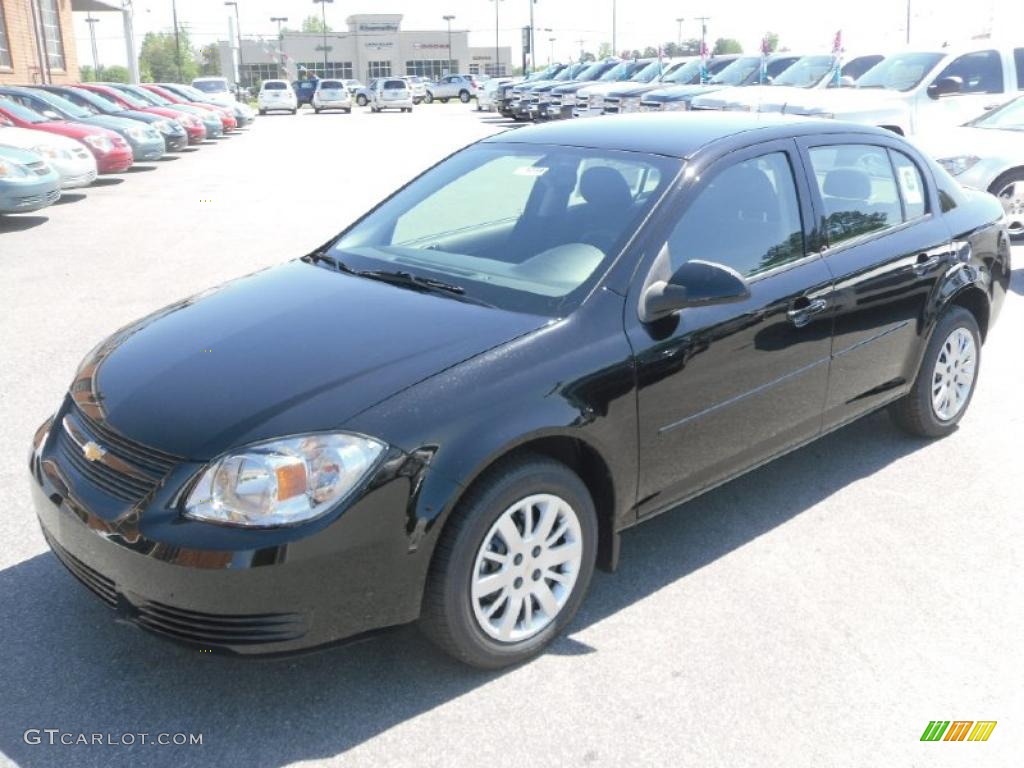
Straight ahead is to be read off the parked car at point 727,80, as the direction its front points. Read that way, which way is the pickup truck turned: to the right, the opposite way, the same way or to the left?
the same way

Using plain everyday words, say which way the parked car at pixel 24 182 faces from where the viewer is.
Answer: facing the viewer and to the right of the viewer

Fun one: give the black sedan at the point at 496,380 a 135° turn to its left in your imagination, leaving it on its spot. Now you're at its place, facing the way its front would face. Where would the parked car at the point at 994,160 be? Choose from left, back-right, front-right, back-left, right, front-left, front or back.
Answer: front-left

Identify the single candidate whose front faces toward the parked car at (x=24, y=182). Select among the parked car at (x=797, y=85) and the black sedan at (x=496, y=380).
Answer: the parked car at (x=797, y=85)

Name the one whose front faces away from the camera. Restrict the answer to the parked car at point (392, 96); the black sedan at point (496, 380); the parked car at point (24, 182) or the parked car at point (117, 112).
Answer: the parked car at point (392, 96)

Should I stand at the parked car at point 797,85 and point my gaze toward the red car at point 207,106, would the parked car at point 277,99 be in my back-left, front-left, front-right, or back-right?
front-right

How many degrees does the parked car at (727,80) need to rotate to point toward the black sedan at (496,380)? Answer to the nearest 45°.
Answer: approximately 45° to its left

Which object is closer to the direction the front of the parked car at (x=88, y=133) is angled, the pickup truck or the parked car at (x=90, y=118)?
the pickup truck

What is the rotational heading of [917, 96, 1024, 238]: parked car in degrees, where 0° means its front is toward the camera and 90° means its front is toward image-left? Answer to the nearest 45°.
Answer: approximately 45°

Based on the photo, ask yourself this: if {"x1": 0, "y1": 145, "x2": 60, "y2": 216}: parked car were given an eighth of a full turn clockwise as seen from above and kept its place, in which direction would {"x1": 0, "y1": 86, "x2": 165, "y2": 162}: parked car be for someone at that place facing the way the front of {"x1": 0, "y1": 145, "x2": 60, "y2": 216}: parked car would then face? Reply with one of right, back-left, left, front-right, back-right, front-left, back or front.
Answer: back

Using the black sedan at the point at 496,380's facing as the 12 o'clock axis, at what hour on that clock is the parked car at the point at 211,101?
The parked car is roughly at 4 o'clock from the black sedan.

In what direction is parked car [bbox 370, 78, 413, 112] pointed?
away from the camera

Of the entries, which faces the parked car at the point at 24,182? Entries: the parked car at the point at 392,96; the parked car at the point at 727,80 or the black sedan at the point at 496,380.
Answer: the parked car at the point at 727,80

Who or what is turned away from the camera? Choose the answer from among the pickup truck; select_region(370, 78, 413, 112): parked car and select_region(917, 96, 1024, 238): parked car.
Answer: select_region(370, 78, 413, 112): parked car

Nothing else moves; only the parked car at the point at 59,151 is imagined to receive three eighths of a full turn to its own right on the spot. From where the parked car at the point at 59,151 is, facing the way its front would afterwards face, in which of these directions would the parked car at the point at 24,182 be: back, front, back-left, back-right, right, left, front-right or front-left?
left

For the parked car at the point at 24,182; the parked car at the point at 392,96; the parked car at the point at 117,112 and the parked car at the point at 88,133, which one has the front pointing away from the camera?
the parked car at the point at 392,96

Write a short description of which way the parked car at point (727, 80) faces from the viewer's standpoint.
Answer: facing the viewer and to the left of the viewer

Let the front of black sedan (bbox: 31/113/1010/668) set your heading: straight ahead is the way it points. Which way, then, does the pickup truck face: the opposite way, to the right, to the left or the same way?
the same way

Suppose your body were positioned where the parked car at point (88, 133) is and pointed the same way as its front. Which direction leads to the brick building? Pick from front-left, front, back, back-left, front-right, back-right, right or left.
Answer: back-left

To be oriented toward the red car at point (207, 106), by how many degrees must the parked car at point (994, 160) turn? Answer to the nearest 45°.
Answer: approximately 90° to its right

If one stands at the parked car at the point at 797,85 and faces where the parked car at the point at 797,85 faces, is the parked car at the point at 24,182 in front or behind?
in front
